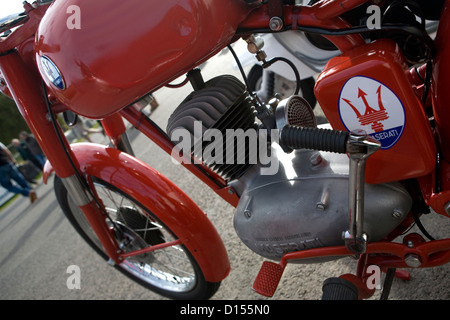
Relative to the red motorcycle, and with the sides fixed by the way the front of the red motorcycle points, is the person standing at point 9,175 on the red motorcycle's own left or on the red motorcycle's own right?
on the red motorcycle's own right

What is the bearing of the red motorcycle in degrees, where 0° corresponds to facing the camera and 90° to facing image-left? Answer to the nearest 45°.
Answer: approximately 90°
